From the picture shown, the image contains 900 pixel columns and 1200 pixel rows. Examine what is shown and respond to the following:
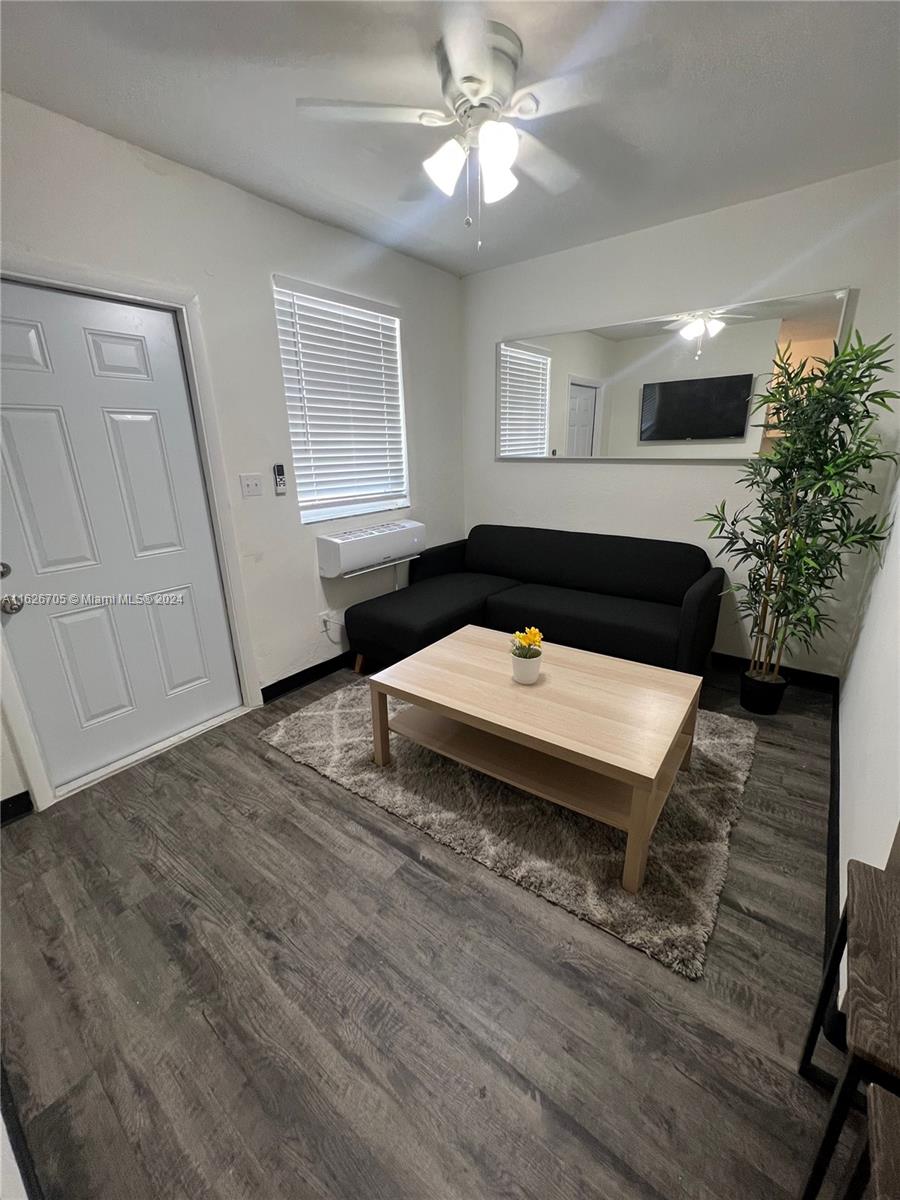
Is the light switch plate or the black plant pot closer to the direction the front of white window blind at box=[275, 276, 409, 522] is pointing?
the black plant pot

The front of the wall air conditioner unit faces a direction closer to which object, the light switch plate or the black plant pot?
the black plant pot

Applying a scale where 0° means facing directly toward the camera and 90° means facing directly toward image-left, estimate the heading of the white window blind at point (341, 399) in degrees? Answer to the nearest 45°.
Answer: approximately 315°

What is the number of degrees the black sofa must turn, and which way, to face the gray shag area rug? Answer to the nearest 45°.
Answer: approximately 45° to its left

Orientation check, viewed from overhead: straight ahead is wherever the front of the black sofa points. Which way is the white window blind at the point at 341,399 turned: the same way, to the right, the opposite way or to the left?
to the left

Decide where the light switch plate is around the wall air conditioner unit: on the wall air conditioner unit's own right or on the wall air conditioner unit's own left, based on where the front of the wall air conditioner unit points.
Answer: on the wall air conditioner unit's own right

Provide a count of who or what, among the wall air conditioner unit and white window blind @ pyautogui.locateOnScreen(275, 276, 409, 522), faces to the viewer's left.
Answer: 0

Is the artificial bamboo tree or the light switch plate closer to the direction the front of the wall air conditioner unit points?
the artificial bamboo tree

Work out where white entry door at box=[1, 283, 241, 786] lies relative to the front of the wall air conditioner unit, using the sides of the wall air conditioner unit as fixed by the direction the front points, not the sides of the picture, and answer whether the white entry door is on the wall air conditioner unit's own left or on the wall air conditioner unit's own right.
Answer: on the wall air conditioner unit's own right

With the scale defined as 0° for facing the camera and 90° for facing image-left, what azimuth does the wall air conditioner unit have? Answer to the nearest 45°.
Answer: approximately 315°
